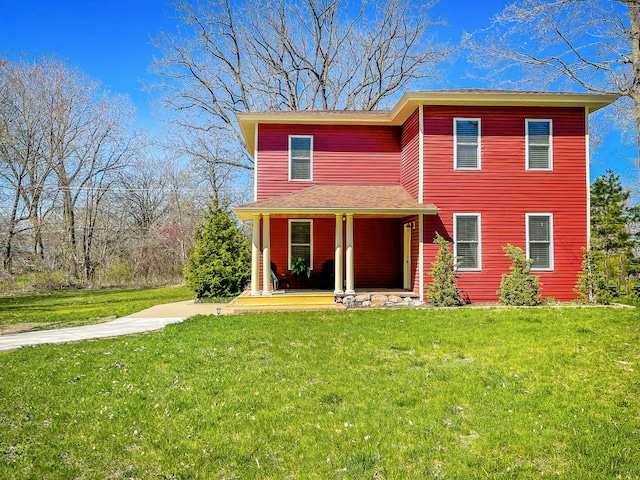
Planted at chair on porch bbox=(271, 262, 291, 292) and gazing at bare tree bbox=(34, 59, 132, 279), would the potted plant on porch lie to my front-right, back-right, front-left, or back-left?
back-right

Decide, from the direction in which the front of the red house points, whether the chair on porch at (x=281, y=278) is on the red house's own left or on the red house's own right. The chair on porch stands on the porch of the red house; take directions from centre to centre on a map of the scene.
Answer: on the red house's own right

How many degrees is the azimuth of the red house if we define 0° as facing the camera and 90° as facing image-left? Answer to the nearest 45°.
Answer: approximately 0°

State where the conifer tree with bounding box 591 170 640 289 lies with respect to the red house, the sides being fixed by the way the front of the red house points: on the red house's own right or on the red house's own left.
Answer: on the red house's own left

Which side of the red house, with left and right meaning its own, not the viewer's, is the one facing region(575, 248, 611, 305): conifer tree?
left
